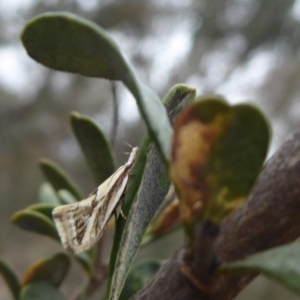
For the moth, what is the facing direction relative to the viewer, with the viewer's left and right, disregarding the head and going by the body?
facing to the right of the viewer
